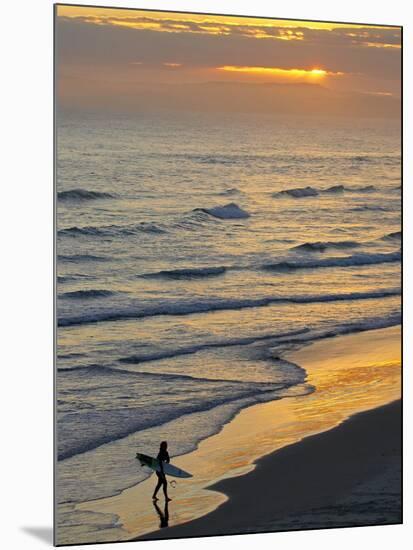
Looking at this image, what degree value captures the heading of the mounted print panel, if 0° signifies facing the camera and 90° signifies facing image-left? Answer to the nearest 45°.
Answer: approximately 315°
